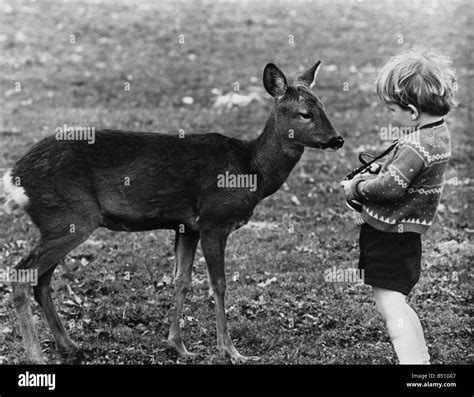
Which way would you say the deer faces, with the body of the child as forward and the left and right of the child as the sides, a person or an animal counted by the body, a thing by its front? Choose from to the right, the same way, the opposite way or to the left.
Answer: the opposite way

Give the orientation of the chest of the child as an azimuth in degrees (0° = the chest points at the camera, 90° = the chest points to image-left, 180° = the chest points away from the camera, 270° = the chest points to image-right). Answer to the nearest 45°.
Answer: approximately 90°

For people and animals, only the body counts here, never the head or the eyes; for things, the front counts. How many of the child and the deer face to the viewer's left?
1

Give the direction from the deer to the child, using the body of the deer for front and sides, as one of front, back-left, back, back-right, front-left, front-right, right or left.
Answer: front-right

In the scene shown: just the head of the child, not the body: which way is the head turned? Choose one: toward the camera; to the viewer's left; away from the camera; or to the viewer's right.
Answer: to the viewer's left

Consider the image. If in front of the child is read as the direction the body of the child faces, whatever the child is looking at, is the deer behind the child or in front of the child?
in front

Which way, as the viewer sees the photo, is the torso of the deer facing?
to the viewer's right
